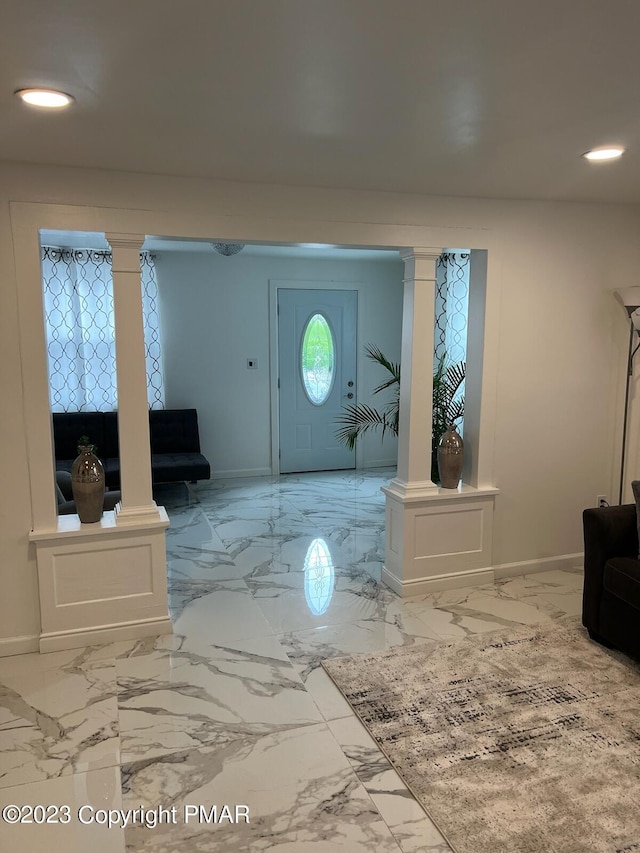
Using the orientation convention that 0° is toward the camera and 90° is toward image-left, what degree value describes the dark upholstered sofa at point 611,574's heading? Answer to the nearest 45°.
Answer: approximately 45°

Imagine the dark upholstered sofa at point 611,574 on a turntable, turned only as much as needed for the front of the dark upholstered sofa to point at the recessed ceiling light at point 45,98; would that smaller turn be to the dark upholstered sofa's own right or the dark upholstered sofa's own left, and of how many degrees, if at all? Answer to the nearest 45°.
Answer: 0° — it already faces it

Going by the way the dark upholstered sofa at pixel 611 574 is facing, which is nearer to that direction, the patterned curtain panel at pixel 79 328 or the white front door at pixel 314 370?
the patterned curtain panel

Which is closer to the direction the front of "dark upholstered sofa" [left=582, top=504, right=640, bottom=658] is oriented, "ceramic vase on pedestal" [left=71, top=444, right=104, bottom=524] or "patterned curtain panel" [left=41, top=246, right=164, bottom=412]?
the ceramic vase on pedestal
